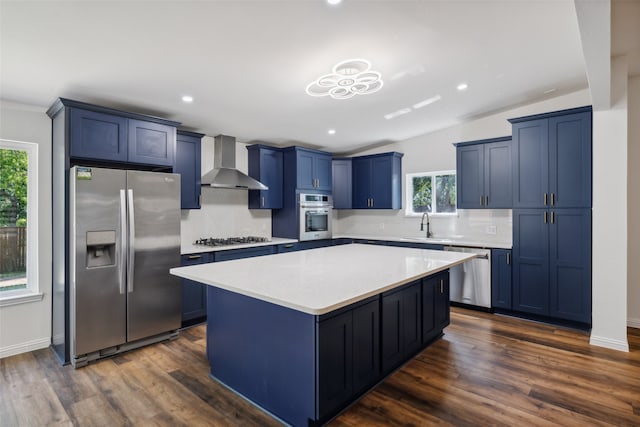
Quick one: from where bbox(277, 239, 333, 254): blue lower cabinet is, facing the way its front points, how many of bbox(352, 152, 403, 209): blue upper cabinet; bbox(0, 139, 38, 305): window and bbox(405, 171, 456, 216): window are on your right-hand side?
1

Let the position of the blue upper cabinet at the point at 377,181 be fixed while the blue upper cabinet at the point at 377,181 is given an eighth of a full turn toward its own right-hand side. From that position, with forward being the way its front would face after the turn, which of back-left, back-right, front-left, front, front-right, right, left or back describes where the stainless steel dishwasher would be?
back-left

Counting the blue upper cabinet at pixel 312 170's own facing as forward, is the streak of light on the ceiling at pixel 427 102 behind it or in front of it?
in front

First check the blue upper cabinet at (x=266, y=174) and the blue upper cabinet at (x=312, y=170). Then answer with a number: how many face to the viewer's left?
0

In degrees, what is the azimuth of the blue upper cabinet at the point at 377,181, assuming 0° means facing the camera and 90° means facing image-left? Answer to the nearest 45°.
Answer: approximately 45°

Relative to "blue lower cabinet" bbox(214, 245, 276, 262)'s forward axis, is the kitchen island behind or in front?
in front

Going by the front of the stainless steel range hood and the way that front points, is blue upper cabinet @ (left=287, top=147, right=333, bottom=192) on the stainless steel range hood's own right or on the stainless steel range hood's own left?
on the stainless steel range hood's own left

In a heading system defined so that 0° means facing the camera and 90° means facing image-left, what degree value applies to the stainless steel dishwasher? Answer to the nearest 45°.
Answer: approximately 45°

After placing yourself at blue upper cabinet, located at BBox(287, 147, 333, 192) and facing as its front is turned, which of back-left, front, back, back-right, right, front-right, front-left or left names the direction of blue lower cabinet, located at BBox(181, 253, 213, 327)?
right

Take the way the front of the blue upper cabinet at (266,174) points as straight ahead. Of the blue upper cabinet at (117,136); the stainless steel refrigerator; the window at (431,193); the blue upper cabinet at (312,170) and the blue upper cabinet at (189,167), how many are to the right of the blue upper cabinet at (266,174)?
3
